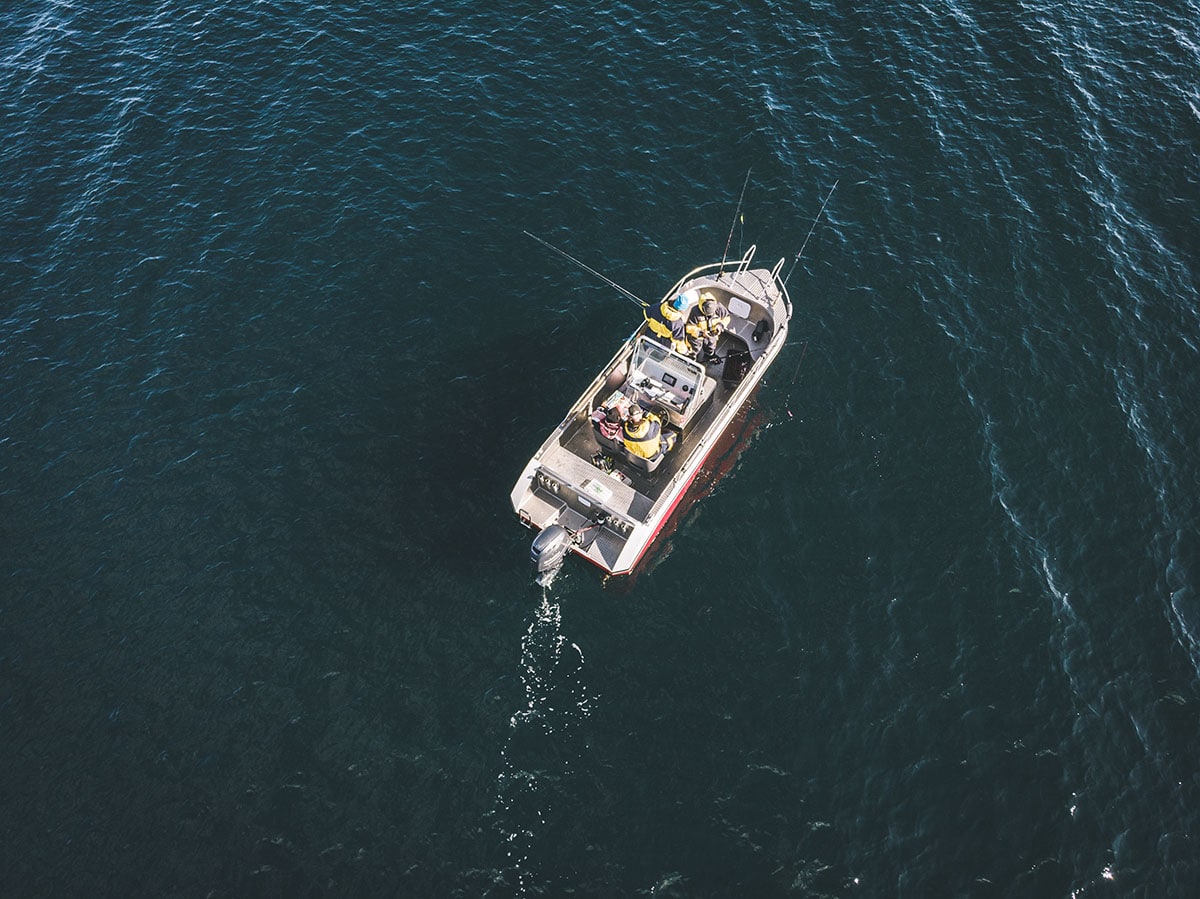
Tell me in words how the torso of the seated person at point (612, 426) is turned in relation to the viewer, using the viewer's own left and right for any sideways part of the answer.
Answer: facing away from the viewer and to the right of the viewer

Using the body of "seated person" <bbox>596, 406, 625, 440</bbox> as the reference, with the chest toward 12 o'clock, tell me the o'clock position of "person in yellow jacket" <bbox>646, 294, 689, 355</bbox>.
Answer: The person in yellow jacket is roughly at 11 o'clock from the seated person.

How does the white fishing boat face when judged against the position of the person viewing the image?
facing away from the viewer and to the right of the viewer

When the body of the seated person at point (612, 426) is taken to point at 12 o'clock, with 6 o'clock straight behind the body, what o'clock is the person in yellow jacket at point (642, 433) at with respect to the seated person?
The person in yellow jacket is roughly at 2 o'clock from the seated person.
